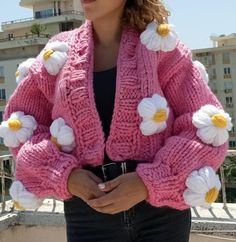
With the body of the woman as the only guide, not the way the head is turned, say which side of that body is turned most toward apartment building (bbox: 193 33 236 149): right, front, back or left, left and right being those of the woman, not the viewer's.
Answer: back

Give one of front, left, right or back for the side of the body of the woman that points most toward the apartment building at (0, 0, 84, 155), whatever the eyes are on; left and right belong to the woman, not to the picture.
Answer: back

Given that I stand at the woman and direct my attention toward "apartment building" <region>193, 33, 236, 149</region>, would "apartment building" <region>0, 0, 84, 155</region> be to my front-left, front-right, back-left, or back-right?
front-left

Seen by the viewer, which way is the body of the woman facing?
toward the camera
